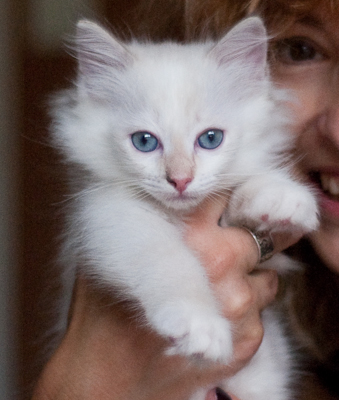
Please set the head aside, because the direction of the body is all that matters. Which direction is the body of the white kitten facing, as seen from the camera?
toward the camera
